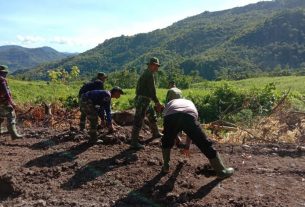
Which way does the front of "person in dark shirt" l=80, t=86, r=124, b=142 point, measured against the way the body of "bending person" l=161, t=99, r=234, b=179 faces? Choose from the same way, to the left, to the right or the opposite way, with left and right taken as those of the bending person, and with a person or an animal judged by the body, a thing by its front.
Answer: to the right

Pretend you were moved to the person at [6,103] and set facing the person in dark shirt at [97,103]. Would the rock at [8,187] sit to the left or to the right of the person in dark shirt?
right

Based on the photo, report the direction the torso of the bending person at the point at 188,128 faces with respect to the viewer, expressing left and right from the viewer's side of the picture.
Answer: facing away from the viewer

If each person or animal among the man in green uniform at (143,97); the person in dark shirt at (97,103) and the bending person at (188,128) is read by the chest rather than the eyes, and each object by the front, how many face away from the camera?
1

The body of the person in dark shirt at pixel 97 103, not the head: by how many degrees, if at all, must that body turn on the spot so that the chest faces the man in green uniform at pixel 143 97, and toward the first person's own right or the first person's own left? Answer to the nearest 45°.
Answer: approximately 45° to the first person's own right

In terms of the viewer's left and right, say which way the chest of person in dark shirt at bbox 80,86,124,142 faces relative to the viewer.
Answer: facing to the right of the viewer

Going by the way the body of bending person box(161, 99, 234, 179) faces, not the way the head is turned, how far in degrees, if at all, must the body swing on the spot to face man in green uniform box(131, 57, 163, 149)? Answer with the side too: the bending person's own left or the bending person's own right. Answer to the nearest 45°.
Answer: approximately 45° to the bending person's own left

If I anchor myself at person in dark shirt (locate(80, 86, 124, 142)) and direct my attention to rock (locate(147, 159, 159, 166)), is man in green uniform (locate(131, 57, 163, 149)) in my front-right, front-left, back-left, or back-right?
front-left

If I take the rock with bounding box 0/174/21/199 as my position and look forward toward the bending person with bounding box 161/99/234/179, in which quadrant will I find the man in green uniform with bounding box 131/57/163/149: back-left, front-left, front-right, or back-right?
front-left

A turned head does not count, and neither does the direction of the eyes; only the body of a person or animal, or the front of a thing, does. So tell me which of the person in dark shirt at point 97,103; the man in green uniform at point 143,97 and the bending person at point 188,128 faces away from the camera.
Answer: the bending person

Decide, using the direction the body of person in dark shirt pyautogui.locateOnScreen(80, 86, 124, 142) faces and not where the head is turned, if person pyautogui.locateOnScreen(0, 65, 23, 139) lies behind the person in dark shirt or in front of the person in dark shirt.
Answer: behind
